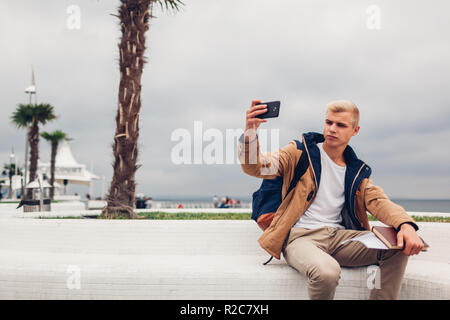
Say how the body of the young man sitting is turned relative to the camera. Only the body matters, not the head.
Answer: toward the camera

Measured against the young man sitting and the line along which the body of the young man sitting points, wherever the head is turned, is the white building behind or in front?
behind

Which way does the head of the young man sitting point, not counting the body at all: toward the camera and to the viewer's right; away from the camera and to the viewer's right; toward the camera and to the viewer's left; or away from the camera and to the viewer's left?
toward the camera and to the viewer's left

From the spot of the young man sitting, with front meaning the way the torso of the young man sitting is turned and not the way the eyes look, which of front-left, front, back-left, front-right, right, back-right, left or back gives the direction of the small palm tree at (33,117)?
back-right
